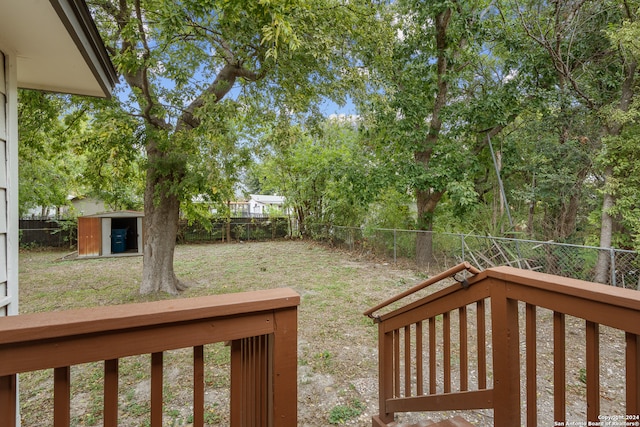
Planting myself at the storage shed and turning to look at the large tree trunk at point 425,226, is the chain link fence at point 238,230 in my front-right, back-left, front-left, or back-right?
front-left

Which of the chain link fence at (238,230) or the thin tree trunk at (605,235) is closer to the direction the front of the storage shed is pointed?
the thin tree trunk

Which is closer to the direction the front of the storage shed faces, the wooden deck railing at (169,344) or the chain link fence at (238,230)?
the wooden deck railing

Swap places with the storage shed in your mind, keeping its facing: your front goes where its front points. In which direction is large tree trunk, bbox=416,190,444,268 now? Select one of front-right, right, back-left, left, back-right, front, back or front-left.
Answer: front-left

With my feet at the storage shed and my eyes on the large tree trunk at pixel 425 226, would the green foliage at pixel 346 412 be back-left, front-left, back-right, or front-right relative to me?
front-right

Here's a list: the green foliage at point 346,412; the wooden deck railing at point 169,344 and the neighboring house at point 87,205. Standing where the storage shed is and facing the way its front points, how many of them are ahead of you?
2

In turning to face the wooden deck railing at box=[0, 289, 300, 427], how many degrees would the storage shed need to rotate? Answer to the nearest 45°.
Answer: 0° — it already faces it

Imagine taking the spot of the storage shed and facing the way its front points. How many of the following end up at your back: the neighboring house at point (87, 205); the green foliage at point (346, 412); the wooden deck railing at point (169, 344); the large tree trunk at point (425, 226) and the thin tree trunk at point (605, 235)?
1

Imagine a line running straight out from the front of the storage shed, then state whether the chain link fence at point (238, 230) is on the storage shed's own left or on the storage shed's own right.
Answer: on the storage shed's own left

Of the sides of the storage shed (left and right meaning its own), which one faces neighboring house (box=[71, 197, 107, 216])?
back

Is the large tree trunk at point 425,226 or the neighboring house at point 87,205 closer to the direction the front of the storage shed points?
the large tree trunk

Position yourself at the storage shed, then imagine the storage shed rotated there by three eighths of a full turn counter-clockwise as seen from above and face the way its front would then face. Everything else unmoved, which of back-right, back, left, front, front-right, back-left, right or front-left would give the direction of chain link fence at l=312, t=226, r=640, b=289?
right

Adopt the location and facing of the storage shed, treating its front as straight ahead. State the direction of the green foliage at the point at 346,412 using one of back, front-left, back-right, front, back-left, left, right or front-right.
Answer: front

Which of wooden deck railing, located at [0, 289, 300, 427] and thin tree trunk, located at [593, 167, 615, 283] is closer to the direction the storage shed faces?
the wooden deck railing

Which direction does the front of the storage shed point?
toward the camera
